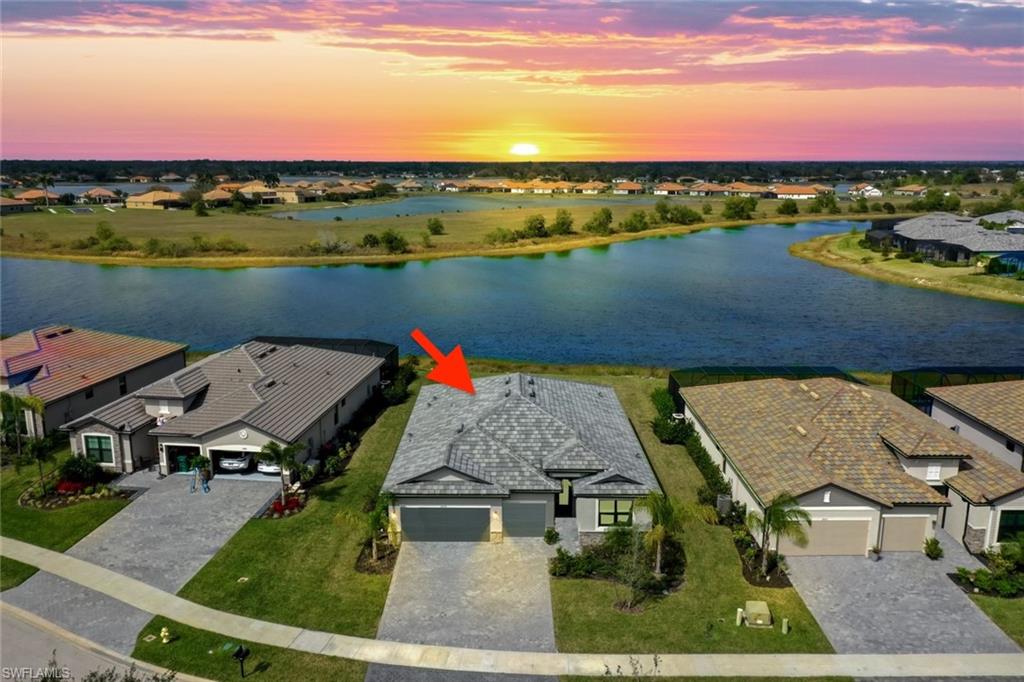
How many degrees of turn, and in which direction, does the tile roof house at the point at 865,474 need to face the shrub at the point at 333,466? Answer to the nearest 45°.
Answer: approximately 135° to its right

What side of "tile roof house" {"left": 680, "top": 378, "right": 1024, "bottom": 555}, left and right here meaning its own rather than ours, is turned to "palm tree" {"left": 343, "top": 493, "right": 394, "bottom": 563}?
right

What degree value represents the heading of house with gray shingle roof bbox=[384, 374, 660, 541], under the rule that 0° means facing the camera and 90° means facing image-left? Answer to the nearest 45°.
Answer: approximately 0°

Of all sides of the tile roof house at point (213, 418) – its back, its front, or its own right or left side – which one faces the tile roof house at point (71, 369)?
right

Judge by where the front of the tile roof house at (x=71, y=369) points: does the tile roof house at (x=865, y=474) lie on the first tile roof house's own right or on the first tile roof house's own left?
on the first tile roof house's own left

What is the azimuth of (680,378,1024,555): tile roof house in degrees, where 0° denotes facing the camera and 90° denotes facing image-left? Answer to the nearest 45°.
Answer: approximately 315°

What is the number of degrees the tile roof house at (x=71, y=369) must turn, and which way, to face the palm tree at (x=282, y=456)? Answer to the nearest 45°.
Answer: approximately 90° to its left

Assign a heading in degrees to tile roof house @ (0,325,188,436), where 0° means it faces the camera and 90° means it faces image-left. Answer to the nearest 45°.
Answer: approximately 45°

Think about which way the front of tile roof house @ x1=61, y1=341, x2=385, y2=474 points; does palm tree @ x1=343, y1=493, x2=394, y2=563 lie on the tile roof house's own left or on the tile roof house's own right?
on the tile roof house's own left

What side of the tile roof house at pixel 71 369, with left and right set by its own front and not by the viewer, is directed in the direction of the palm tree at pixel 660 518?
left

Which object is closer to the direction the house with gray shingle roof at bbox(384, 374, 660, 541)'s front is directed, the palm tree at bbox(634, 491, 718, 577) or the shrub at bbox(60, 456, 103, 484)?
the palm tree

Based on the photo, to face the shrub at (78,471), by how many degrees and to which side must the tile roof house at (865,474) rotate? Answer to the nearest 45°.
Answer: approximately 135° to its right

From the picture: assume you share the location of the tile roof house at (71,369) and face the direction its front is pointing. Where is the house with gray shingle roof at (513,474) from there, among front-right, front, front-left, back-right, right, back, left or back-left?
left
